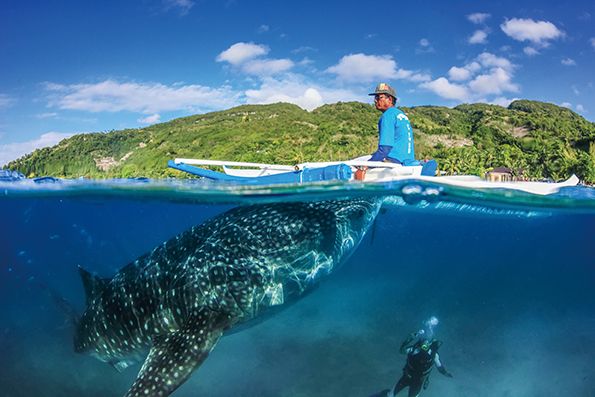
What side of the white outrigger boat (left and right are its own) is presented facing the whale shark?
left

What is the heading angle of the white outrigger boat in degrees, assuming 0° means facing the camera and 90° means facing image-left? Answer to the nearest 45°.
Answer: approximately 90°
